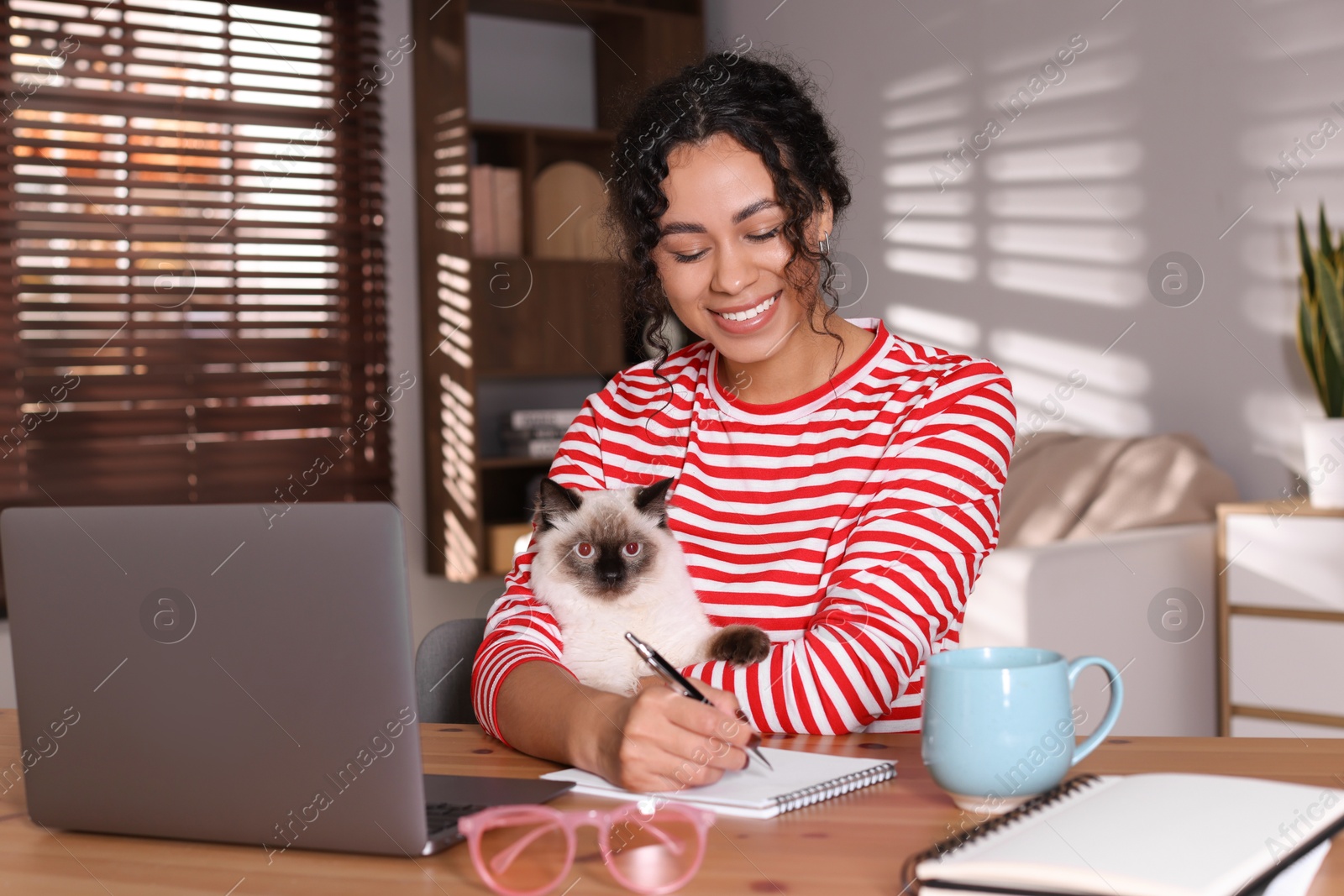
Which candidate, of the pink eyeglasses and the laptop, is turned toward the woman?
the laptop

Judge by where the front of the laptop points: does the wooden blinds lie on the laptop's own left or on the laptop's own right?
on the laptop's own left

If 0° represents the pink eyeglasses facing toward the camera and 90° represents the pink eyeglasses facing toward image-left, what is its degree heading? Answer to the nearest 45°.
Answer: approximately 0°

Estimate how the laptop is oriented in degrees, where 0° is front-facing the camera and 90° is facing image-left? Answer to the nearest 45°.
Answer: approximately 225°

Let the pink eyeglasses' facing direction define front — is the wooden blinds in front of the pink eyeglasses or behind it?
behind

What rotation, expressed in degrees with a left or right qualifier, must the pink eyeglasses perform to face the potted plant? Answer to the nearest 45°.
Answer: approximately 135° to its left

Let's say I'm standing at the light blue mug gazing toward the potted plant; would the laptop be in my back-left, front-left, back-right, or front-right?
back-left

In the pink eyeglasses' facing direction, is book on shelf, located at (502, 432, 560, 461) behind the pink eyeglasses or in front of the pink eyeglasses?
behind

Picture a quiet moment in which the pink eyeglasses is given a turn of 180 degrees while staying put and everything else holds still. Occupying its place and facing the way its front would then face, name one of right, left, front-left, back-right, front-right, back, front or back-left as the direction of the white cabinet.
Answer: front-right

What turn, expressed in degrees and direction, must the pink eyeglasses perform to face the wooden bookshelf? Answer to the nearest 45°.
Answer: approximately 180°

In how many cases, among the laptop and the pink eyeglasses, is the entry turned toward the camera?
1
